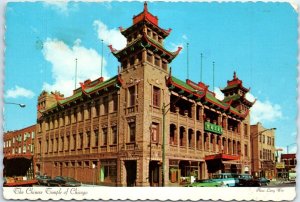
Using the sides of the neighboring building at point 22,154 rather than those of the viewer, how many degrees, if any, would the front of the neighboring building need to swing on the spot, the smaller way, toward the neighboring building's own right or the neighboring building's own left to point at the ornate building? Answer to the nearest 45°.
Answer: approximately 135° to the neighboring building's own left

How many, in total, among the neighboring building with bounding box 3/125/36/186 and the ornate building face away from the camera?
0

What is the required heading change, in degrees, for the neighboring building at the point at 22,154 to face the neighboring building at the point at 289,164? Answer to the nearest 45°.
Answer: approximately 90° to its left

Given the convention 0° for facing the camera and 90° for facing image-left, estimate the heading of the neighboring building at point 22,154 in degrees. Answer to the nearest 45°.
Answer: approximately 45°

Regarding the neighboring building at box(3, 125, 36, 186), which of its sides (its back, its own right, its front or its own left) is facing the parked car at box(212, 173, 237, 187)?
left
